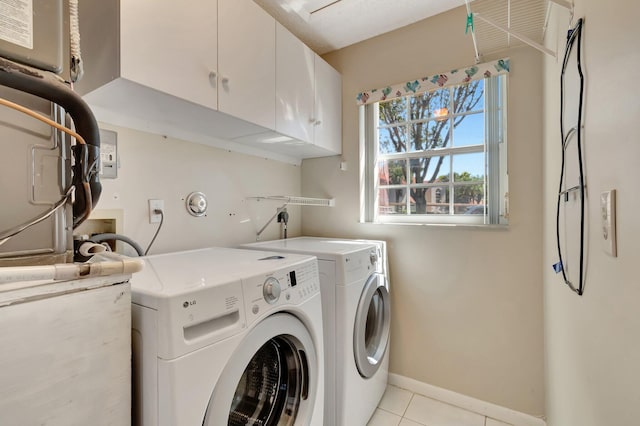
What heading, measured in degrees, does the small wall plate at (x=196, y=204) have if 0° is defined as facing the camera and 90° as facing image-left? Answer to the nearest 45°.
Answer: approximately 315°

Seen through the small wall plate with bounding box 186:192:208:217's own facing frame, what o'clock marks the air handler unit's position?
The air handler unit is roughly at 2 o'clock from the small wall plate.

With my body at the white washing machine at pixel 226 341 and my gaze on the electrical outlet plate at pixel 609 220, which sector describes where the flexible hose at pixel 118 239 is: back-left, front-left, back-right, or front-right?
back-left

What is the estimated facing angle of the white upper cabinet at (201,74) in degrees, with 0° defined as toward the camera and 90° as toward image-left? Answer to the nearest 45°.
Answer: approximately 315°

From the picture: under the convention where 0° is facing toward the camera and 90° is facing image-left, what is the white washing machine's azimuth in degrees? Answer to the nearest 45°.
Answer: approximately 315°

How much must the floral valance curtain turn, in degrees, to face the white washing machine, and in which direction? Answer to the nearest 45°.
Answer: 0° — it already faces it

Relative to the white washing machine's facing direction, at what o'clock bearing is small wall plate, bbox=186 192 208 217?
The small wall plate is roughly at 7 o'clock from the white washing machine.

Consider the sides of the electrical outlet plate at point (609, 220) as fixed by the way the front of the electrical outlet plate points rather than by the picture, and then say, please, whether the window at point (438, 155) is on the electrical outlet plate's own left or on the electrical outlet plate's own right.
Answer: on the electrical outlet plate's own right

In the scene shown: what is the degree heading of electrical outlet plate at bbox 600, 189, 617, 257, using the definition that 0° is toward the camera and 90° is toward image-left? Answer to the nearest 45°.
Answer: approximately 45°
